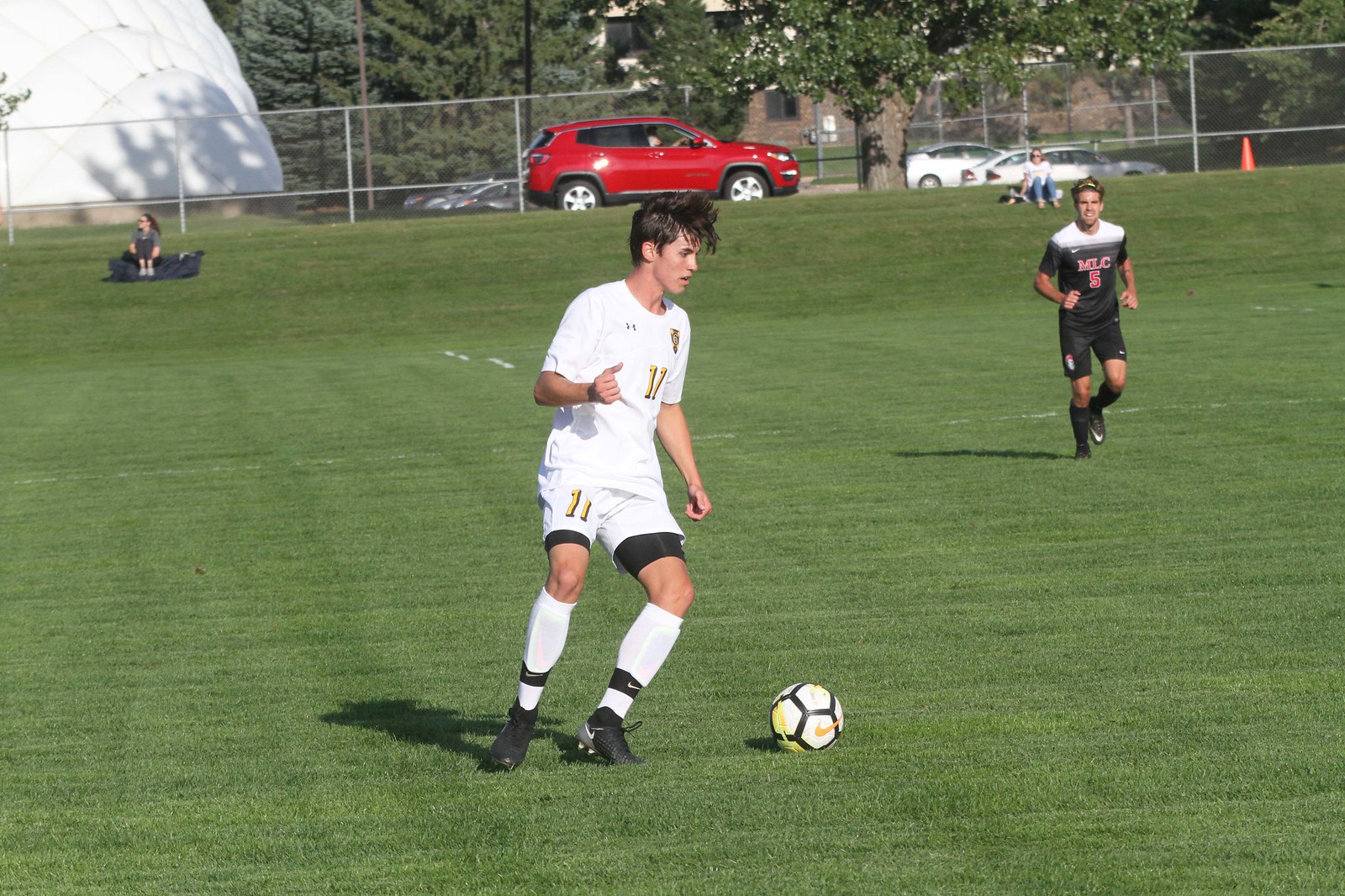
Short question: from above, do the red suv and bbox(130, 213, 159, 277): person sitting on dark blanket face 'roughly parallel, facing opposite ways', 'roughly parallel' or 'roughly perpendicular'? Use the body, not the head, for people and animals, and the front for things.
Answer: roughly perpendicular

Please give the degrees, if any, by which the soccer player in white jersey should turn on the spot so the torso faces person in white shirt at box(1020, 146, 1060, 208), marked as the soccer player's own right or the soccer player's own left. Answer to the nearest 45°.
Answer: approximately 135° to the soccer player's own left

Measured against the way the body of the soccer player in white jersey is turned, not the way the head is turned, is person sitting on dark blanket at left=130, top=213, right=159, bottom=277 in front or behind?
behind

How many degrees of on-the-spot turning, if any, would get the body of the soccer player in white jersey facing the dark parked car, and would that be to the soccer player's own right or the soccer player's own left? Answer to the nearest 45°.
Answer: approximately 135° to the soccer player's own left

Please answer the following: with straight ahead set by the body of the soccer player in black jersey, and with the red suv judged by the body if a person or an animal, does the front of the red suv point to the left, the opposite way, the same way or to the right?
to the left

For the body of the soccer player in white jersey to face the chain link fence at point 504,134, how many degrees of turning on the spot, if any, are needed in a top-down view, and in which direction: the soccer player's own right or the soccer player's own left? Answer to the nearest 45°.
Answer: approximately 135° to the soccer player's own left

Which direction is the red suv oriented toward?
to the viewer's right

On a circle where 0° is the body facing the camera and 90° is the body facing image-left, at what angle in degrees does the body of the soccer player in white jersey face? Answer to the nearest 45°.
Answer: approximately 315°

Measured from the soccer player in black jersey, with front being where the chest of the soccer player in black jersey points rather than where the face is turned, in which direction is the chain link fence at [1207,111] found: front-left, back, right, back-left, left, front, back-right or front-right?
back

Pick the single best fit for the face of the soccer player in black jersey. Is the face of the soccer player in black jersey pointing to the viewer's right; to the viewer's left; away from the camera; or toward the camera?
toward the camera

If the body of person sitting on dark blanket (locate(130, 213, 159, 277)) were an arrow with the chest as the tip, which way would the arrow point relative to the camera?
toward the camera

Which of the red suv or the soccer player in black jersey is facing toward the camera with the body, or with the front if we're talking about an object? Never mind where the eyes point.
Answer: the soccer player in black jersey
